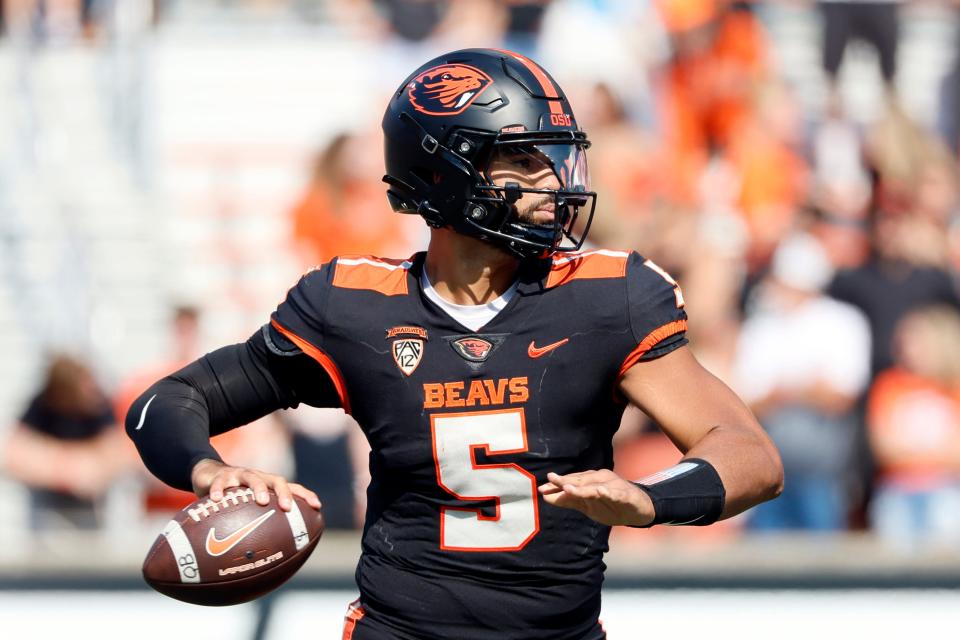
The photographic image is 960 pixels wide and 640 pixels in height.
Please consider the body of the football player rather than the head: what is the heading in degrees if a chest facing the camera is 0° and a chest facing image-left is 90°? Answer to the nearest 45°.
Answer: approximately 0°

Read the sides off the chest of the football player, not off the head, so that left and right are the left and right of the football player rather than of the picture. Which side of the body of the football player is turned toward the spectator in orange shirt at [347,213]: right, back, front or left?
back

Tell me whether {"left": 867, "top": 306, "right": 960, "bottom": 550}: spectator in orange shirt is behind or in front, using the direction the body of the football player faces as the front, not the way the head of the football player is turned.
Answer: behind

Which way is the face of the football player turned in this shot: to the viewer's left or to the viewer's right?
to the viewer's right

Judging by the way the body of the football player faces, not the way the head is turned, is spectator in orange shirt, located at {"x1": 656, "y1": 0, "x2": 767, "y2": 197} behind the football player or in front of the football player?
behind
